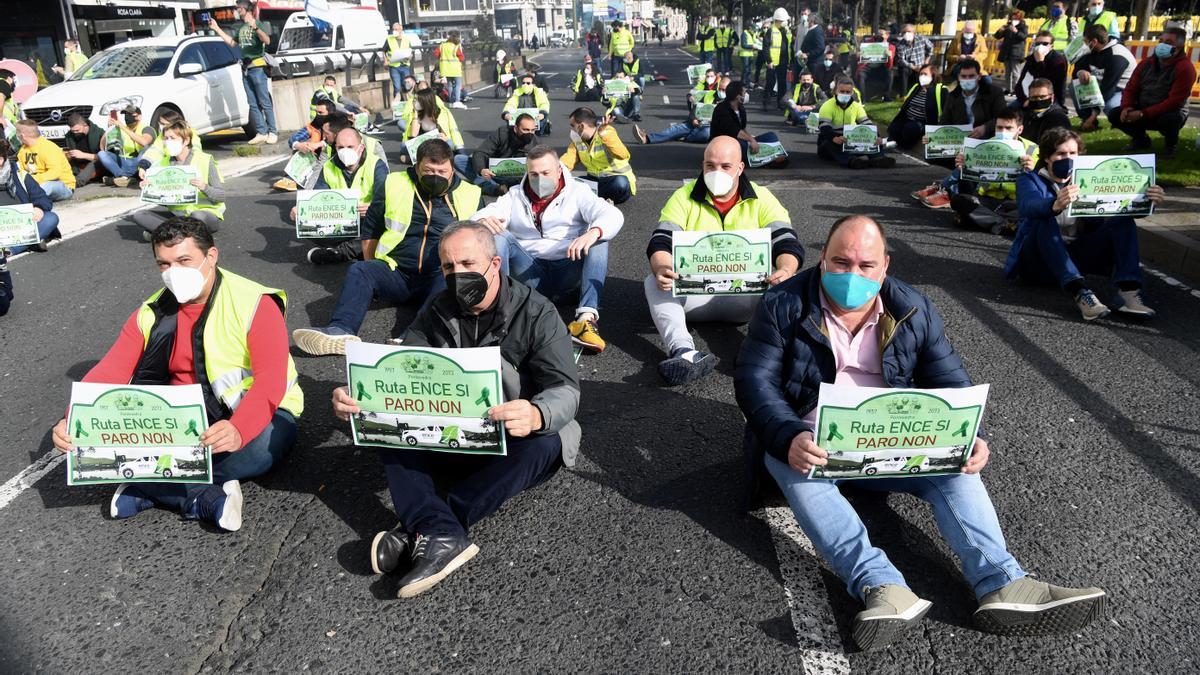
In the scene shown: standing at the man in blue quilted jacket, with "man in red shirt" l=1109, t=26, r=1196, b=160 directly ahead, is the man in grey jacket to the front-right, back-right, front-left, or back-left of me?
back-left

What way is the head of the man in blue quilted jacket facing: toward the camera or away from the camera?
toward the camera

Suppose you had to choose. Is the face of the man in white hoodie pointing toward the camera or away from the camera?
toward the camera

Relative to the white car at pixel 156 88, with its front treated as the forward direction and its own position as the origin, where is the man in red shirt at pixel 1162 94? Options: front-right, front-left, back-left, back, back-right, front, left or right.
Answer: left

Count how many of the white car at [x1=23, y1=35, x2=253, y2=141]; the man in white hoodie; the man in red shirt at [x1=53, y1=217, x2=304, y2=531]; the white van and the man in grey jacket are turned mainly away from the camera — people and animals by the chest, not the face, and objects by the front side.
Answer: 0

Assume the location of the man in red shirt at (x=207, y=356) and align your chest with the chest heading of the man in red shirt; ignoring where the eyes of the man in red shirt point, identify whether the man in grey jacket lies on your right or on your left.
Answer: on your left

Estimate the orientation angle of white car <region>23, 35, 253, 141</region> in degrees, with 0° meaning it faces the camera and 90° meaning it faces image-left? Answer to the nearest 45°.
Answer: approximately 45°

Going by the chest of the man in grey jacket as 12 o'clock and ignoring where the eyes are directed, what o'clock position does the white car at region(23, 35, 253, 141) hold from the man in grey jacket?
The white car is roughly at 4 o'clock from the man in grey jacket.

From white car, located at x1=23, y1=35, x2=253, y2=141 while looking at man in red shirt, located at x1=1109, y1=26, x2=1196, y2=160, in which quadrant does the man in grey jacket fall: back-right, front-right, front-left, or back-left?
front-right

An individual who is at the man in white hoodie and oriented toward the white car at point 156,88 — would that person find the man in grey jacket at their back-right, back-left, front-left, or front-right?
back-left

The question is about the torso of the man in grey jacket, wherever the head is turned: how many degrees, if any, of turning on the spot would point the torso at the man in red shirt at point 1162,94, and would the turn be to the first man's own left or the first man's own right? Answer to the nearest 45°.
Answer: approximately 180°

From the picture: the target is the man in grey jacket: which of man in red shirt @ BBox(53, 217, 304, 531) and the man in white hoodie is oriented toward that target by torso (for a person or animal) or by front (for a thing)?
the man in white hoodie

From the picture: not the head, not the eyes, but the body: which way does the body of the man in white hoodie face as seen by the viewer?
toward the camera

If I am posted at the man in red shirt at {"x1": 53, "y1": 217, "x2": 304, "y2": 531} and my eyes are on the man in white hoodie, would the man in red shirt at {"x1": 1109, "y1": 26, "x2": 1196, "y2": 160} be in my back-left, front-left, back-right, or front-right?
front-right

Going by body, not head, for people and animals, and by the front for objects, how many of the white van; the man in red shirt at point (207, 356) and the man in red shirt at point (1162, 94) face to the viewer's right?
0

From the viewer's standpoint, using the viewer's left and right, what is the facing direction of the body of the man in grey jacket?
facing the viewer and to the left of the viewer

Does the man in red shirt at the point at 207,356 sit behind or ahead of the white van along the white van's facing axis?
ahead
